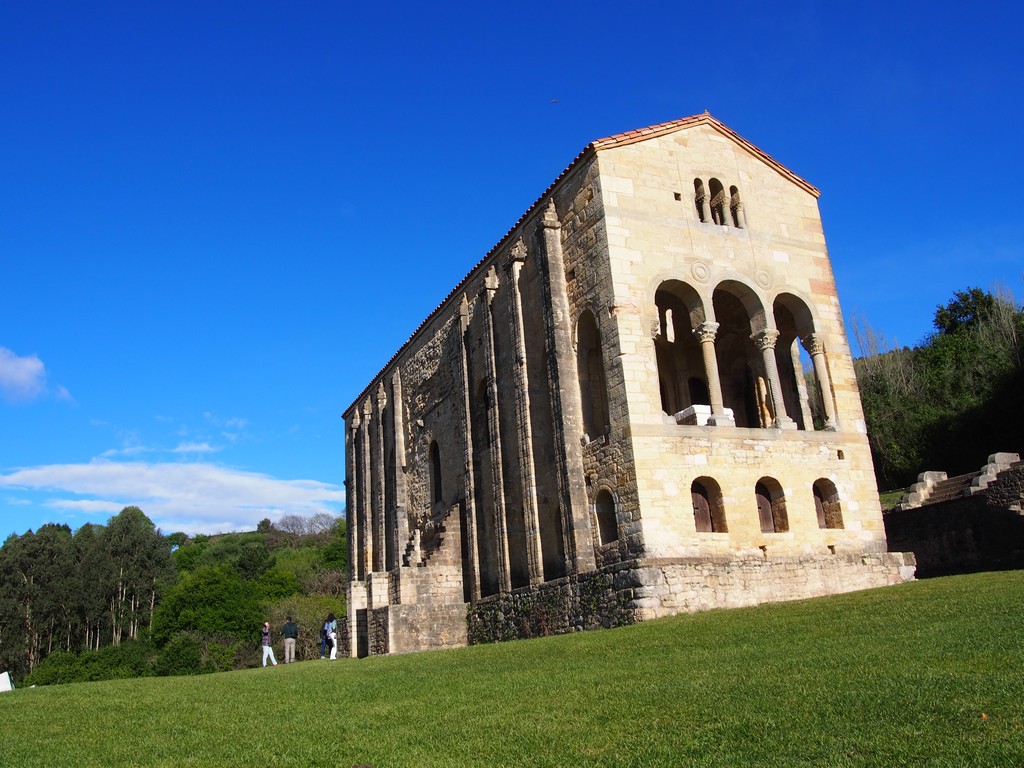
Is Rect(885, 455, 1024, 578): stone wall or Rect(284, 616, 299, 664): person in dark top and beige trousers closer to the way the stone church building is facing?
the stone wall

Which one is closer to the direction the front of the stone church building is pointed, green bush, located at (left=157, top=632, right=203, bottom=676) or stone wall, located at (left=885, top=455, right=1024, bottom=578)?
the stone wall

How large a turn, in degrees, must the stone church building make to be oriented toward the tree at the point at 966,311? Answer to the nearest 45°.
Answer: approximately 90° to its left

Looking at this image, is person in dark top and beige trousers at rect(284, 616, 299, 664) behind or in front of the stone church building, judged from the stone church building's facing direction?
behind

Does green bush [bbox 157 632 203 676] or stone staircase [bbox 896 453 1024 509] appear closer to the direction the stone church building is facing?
the stone staircase

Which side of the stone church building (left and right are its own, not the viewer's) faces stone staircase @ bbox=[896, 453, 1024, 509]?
left

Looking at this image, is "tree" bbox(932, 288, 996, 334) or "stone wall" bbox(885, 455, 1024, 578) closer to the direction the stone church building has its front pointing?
the stone wall

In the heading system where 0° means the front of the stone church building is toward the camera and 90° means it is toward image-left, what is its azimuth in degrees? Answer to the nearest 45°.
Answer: approximately 315°

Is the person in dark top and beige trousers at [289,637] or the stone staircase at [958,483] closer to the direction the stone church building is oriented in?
the stone staircase

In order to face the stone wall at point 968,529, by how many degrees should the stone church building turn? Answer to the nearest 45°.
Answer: approximately 45° to its left

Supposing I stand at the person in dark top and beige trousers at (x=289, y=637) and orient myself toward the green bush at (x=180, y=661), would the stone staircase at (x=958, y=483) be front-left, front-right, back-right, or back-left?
back-right

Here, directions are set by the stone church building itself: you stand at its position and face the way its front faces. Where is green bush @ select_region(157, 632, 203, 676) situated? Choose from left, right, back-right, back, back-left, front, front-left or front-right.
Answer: back
